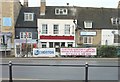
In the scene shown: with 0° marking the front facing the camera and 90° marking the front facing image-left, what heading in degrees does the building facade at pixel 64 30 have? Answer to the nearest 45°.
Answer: approximately 0°

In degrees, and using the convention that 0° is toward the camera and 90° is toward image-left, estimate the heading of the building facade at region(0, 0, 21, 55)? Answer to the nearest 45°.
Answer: approximately 0°

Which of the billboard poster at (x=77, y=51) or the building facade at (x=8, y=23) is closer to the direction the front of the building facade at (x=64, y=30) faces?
the billboard poster

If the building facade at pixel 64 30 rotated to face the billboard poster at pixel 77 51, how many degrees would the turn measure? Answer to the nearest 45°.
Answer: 0° — it already faces it
